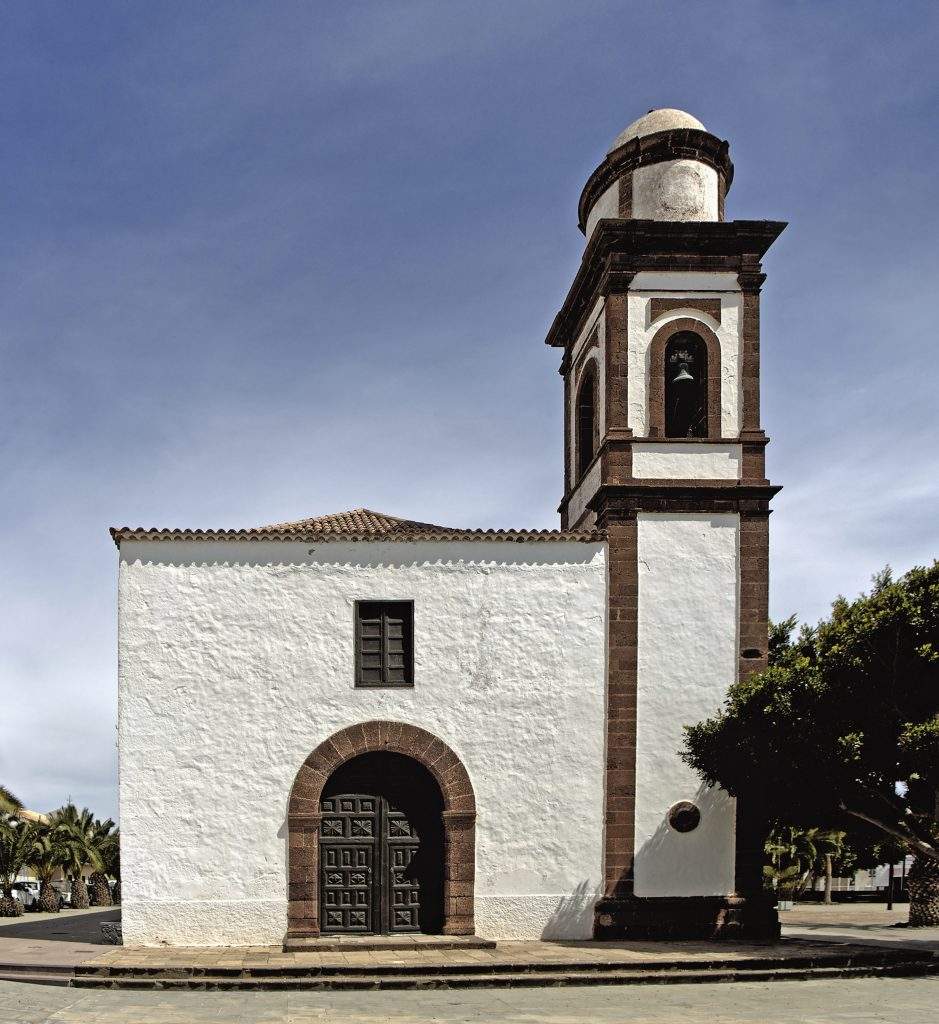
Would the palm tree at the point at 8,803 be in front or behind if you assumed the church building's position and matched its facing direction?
behind

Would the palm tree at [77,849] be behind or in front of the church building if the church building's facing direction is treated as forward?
behind

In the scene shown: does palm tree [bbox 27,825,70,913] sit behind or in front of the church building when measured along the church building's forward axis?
behind

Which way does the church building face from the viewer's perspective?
toward the camera

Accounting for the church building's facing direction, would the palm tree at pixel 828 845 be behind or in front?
behind
